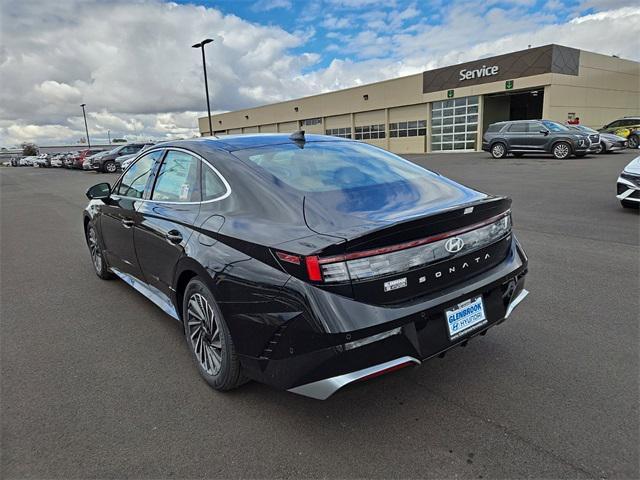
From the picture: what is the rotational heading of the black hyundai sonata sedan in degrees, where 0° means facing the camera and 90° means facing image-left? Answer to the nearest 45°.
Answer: approximately 135°

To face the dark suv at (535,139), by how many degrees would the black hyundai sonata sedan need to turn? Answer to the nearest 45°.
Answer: approximately 90° to its right

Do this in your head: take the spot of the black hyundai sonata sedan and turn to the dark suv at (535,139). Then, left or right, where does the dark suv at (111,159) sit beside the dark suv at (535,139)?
left

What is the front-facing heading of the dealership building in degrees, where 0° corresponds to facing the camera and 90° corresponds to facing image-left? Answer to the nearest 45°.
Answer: approximately 45°

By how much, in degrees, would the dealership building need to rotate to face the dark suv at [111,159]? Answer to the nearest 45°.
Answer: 0° — it already faces it

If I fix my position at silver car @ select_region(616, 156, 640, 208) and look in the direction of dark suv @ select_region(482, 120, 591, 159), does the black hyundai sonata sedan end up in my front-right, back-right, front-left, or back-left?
back-left
